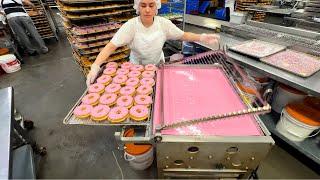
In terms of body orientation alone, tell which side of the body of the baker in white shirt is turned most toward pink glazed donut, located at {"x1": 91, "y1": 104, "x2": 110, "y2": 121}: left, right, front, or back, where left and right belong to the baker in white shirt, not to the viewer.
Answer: front

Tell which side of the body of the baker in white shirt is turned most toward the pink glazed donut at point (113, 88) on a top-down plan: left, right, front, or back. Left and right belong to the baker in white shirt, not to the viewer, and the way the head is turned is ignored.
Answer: front

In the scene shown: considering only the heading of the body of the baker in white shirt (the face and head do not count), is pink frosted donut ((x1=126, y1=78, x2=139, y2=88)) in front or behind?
in front

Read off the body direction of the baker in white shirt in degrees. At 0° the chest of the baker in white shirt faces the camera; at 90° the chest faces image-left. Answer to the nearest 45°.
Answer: approximately 0°

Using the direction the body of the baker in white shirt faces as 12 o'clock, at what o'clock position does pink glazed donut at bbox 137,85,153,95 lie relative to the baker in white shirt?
The pink glazed donut is roughly at 12 o'clock from the baker in white shirt.

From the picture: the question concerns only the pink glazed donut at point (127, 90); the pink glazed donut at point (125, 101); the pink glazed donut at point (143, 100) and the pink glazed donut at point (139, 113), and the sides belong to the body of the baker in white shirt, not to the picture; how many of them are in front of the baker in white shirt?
4

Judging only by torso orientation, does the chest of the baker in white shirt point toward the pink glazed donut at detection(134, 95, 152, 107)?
yes

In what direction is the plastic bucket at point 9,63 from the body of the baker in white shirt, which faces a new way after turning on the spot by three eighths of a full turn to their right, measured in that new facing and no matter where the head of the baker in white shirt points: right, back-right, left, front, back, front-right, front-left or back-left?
front

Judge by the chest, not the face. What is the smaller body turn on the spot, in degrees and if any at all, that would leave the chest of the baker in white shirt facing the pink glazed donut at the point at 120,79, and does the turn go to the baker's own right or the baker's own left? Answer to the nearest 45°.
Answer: approximately 45° to the baker's own right

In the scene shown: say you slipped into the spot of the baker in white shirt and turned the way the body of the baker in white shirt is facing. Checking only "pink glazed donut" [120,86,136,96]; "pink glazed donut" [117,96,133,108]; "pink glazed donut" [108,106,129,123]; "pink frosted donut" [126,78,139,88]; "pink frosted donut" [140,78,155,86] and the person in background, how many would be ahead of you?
5

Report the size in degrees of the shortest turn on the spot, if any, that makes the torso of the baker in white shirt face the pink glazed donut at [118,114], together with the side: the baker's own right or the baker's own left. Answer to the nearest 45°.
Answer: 0° — they already face it

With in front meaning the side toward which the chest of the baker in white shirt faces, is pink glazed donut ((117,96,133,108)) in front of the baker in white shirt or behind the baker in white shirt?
in front

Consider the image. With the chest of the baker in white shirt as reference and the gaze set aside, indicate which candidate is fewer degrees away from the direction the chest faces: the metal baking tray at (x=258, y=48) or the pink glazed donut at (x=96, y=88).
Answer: the pink glazed donut
